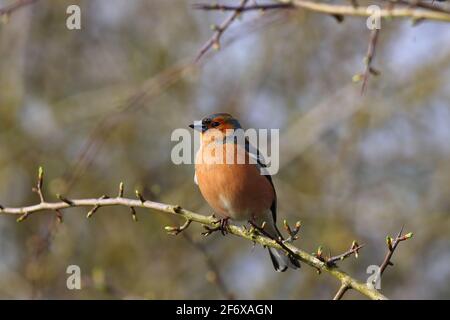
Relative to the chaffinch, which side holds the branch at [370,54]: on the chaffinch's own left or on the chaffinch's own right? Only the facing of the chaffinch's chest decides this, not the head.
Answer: on the chaffinch's own left

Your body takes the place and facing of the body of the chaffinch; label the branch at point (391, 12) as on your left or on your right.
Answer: on your left

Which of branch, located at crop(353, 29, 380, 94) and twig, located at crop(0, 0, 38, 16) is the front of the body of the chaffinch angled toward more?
the twig
